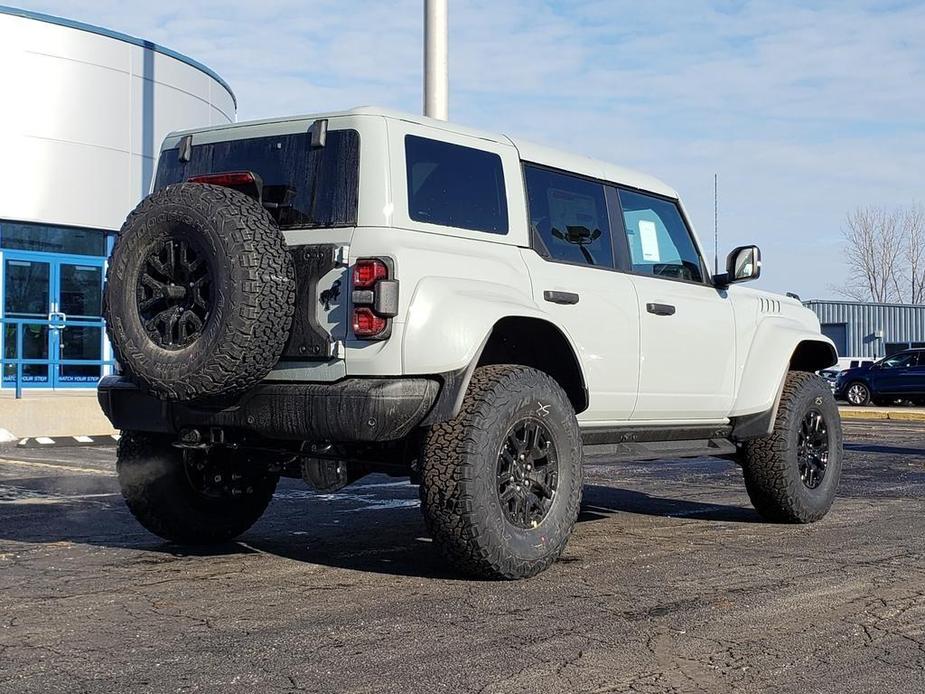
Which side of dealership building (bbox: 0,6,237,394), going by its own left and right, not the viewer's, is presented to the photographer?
front

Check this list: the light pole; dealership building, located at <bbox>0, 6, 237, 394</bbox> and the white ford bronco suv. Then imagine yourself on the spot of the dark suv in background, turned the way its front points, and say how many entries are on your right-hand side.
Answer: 0

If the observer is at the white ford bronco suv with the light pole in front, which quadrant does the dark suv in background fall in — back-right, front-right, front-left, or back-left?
front-right

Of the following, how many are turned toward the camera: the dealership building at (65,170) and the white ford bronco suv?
1

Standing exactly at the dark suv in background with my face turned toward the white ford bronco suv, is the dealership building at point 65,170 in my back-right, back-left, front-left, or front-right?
front-right

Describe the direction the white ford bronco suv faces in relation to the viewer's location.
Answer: facing away from the viewer and to the right of the viewer

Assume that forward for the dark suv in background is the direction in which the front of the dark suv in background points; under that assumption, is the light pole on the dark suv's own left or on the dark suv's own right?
on the dark suv's own left

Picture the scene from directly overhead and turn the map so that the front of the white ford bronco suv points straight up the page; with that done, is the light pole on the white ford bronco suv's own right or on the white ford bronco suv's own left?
on the white ford bronco suv's own left

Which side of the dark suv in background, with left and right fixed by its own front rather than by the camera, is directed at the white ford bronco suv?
left

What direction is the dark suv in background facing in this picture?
to the viewer's left

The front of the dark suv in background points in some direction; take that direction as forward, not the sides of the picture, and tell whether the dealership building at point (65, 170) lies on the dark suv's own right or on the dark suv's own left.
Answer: on the dark suv's own left

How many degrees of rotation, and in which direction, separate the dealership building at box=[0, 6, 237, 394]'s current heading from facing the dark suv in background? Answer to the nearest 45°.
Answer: approximately 90° to its left

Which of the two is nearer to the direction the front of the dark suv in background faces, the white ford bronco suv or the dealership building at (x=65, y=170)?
the dealership building

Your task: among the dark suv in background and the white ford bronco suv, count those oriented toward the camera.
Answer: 0
